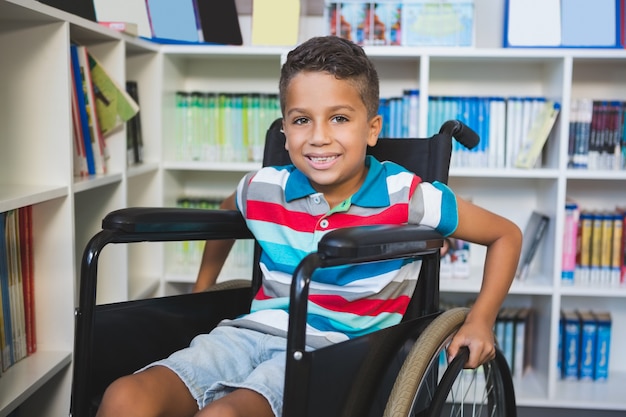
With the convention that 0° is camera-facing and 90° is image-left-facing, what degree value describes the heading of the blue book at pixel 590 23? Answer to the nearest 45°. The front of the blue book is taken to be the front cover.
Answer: approximately 0°

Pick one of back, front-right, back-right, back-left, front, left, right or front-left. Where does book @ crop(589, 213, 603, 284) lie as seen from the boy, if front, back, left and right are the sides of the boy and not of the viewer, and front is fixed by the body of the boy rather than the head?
back
